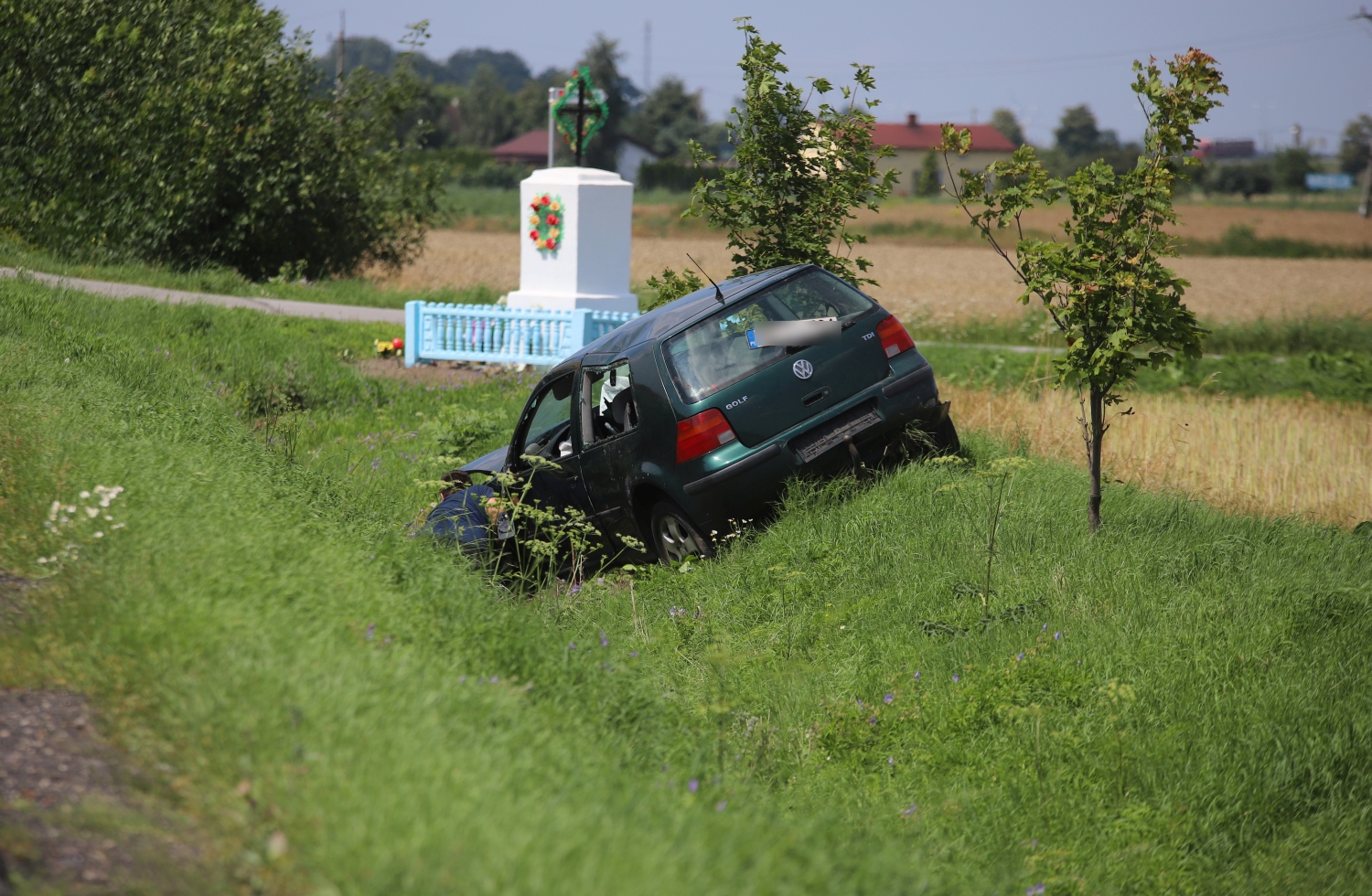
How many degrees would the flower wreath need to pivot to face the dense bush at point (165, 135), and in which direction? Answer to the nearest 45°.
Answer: approximately 90° to its right

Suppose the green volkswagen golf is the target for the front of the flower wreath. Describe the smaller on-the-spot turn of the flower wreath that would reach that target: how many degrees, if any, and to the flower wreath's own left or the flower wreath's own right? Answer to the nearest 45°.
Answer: approximately 45° to the flower wreath's own left

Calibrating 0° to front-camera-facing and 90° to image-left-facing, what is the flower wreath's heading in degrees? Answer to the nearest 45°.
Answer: approximately 45°

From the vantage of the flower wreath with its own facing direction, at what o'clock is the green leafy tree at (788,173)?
The green leafy tree is roughly at 10 o'clock from the flower wreath.

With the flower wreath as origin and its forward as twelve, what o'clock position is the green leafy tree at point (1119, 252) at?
The green leafy tree is roughly at 10 o'clock from the flower wreath.

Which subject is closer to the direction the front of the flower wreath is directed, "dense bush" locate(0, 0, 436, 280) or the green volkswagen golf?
the green volkswagen golf

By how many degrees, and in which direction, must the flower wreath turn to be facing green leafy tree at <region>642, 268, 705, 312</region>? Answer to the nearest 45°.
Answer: approximately 45° to its left
